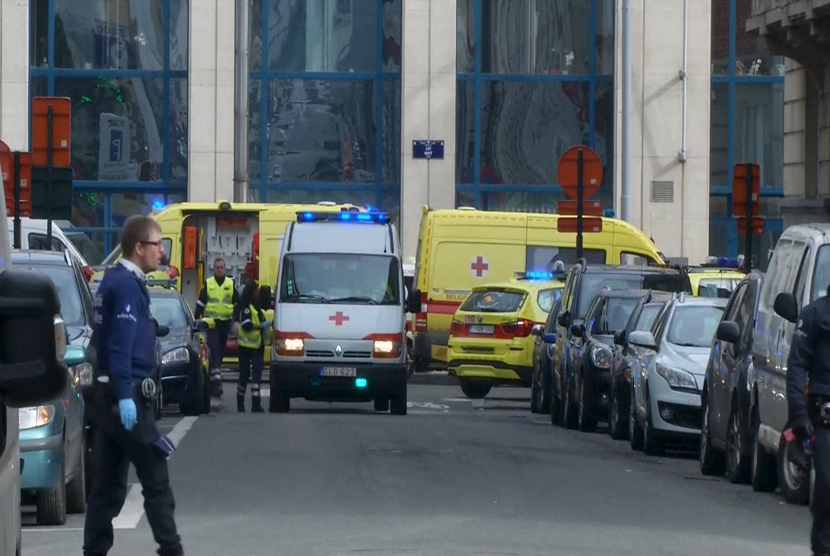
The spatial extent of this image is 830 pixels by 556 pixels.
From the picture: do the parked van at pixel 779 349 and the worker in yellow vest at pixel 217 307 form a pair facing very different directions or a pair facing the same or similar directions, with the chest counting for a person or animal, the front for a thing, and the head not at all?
same or similar directions

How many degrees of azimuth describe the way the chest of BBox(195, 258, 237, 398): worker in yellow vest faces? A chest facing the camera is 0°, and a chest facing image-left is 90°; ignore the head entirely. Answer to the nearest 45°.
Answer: approximately 0°

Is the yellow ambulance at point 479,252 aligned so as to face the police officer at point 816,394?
no

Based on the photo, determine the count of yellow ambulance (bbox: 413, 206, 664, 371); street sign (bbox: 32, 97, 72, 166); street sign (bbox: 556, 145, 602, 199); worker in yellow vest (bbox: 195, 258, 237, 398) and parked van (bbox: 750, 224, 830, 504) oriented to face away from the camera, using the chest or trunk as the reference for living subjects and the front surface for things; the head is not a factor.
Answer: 2

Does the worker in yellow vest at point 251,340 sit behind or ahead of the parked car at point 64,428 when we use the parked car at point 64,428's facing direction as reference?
behind

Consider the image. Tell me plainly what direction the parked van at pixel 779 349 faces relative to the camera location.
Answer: facing the viewer and to the right of the viewer

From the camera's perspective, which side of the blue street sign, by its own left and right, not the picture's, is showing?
front

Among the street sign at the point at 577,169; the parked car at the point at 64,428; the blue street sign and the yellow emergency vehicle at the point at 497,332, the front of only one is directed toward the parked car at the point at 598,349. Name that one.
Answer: the blue street sign

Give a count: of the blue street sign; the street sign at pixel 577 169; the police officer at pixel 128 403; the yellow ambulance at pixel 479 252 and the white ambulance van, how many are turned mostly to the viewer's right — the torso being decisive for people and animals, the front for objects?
2

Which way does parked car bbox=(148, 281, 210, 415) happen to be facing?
toward the camera

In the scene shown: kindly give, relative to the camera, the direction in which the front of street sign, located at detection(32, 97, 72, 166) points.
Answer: facing away from the viewer

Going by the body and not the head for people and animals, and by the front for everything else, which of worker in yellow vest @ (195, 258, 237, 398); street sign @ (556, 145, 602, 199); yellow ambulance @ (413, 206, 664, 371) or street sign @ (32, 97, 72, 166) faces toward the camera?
the worker in yellow vest

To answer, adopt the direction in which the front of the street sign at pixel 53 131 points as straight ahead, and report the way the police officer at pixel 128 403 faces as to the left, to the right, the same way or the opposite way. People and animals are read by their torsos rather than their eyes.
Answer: to the right

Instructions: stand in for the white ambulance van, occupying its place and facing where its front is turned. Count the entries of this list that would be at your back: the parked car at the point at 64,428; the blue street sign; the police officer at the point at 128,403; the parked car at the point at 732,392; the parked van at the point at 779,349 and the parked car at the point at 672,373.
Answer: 1

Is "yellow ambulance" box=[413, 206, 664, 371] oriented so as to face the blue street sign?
no

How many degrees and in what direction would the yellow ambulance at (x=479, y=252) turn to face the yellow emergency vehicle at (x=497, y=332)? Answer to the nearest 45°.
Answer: approximately 90° to its right

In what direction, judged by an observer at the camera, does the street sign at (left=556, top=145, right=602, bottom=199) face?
facing away from the viewer
